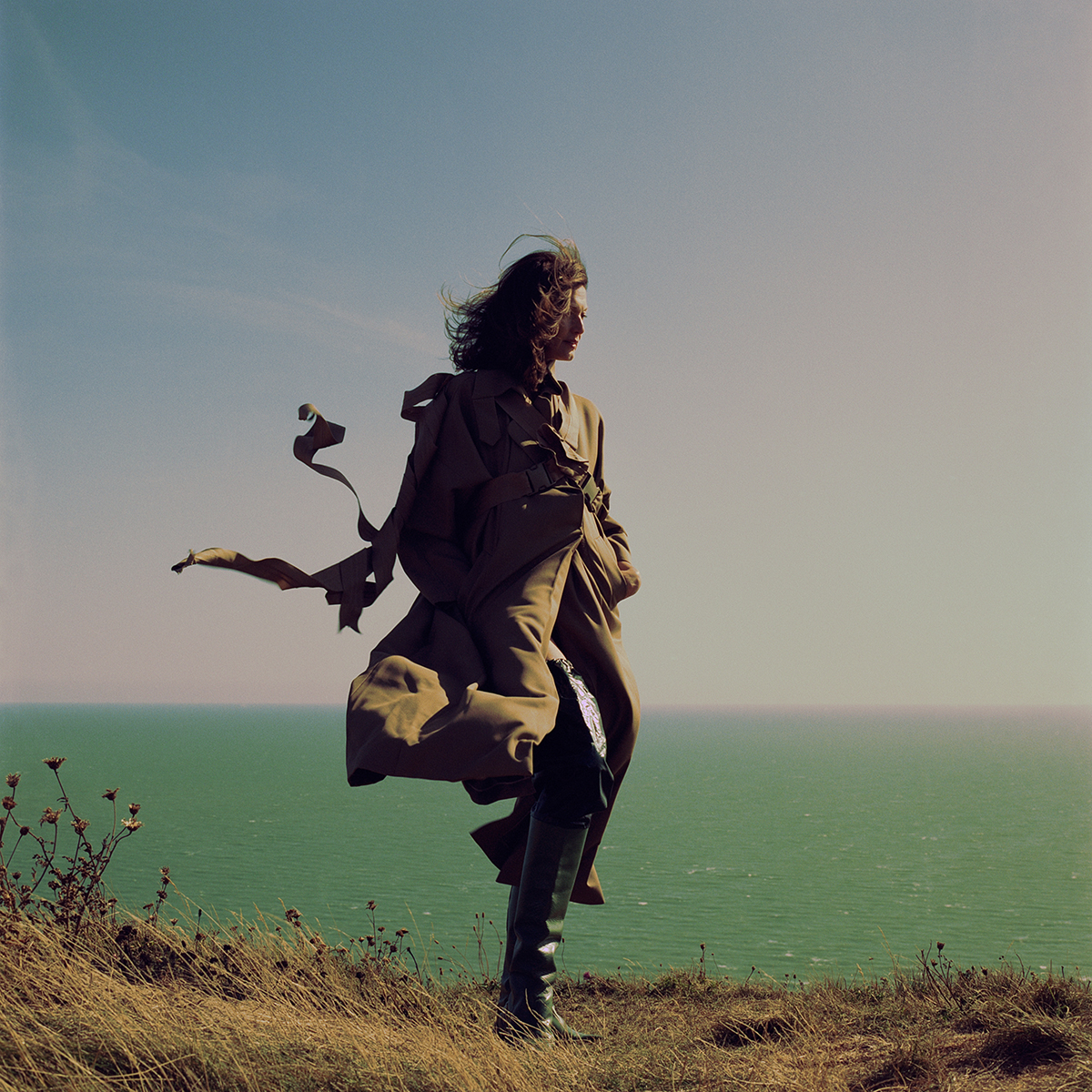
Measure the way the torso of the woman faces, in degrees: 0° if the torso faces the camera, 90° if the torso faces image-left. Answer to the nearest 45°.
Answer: approximately 315°
